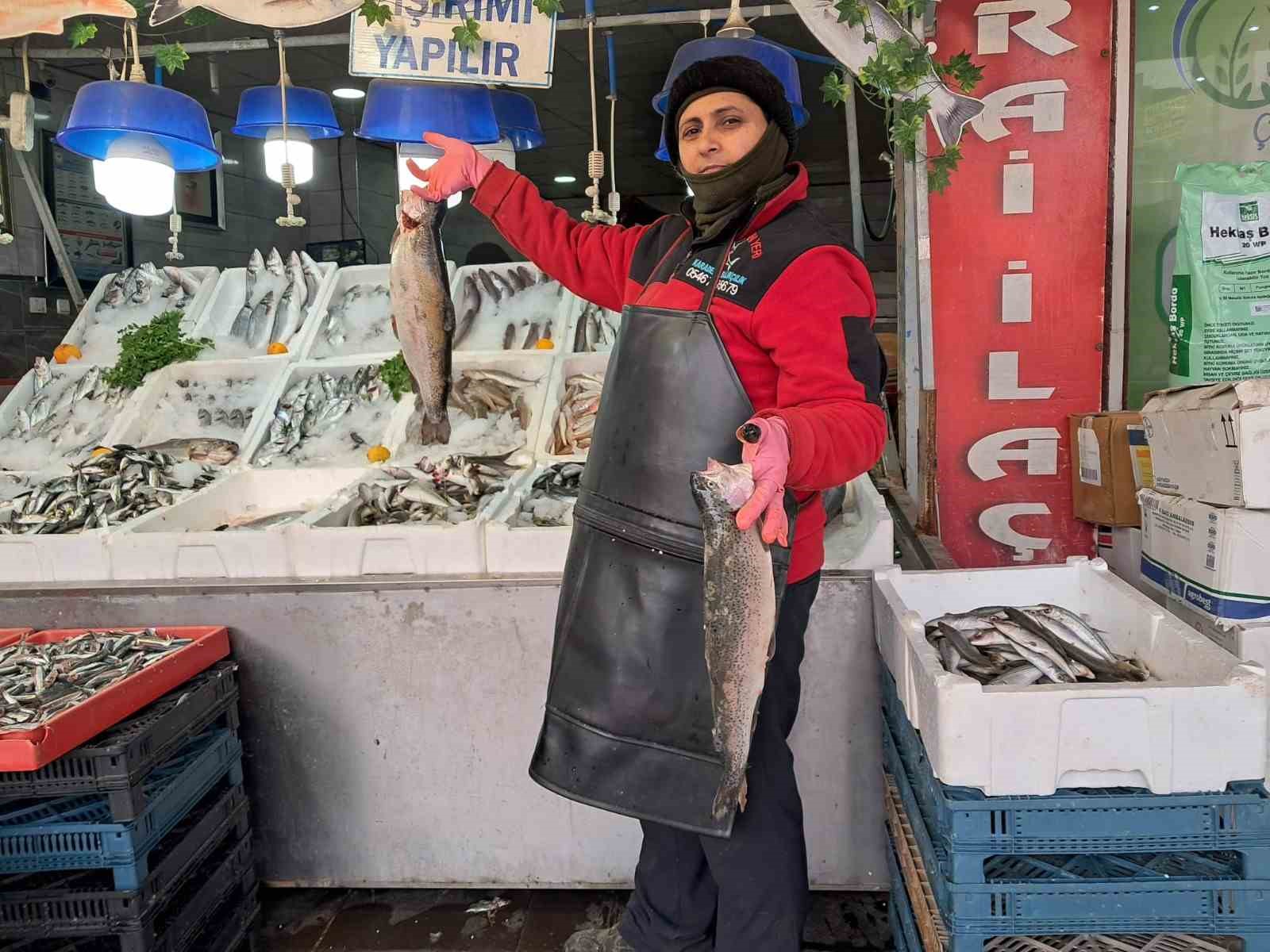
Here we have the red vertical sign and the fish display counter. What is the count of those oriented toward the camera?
2

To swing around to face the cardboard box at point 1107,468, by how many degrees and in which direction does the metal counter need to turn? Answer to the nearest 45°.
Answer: approximately 90° to its left

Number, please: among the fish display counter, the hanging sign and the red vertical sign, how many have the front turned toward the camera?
3

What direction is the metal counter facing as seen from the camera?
toward the camera

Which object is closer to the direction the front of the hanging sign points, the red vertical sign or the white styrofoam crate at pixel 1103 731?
the white styrofoam crate

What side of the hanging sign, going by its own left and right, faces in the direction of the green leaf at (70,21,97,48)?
right

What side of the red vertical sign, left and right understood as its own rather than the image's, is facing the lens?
front

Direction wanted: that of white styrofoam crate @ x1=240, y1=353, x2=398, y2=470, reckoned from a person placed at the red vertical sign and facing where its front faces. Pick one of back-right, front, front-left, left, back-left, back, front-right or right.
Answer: right

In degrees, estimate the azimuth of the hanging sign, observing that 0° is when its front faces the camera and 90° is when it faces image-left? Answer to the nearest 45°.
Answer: approximately 0°

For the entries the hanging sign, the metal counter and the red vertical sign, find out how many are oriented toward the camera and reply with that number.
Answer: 3
